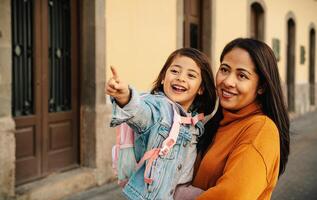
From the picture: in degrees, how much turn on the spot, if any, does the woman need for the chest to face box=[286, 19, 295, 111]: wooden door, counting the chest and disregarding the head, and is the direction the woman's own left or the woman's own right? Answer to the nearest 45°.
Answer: approximately 135° to the woman's own right

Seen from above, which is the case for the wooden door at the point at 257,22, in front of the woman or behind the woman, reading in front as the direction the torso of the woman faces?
behind

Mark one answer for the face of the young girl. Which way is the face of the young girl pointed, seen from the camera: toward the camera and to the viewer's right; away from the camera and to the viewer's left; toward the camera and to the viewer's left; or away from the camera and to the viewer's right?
toward the camera and to the viewer's left

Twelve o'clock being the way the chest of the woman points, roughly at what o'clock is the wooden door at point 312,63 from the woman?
The wooden door is roughly at 5 o'clock from the woman.

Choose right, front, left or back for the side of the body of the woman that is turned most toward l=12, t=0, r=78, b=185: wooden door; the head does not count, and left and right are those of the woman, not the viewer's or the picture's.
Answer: right

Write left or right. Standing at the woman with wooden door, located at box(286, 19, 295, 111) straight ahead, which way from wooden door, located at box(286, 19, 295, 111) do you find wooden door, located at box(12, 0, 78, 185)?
left

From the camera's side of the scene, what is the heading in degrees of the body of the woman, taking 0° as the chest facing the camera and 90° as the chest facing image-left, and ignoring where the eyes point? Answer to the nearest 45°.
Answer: approximately 45°

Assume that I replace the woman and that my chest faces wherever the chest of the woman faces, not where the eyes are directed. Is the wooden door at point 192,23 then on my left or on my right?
on my right

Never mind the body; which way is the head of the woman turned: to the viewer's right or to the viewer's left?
to the viewer's left
